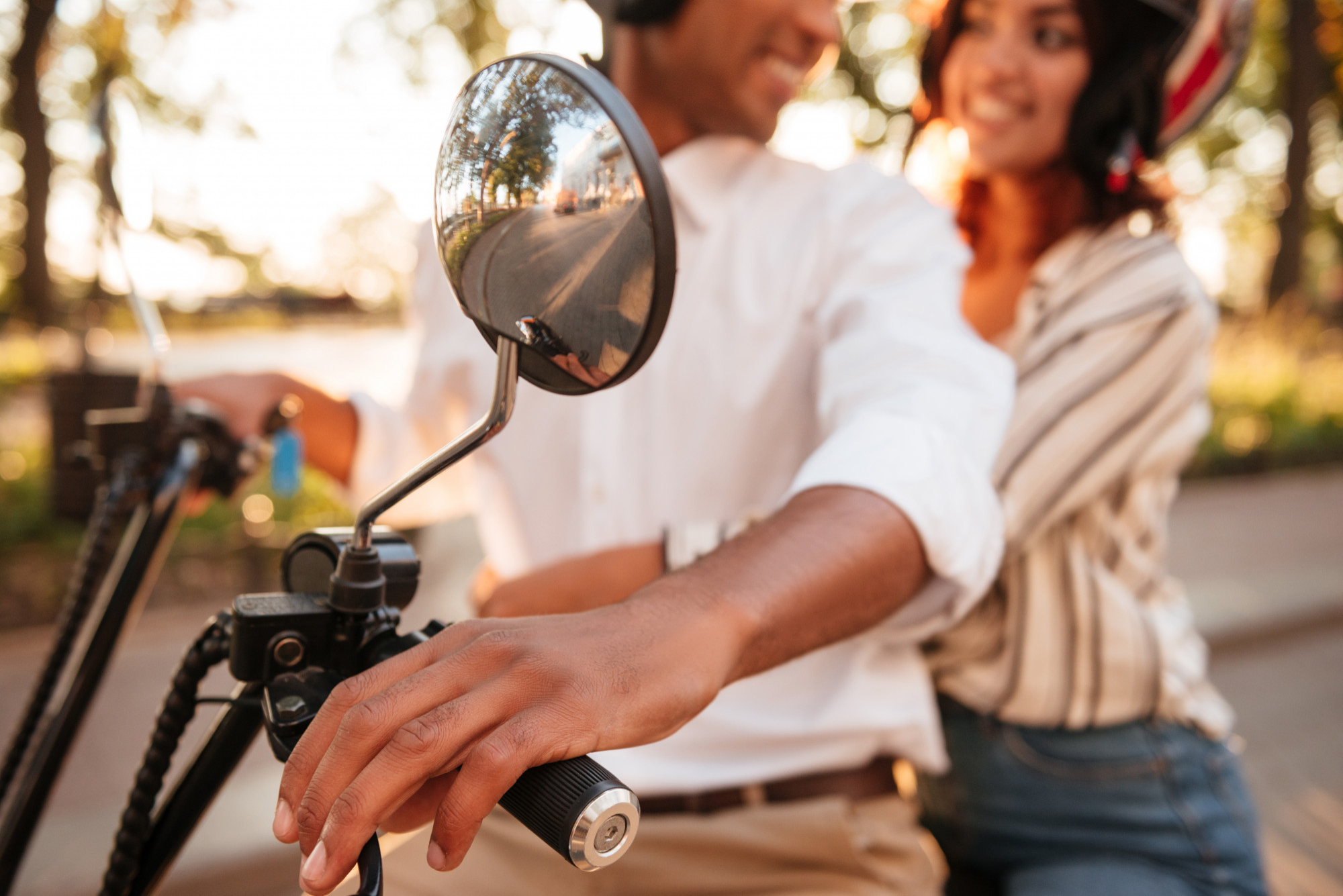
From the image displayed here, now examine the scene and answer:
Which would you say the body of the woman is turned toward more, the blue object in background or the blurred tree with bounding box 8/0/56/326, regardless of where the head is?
the blue object in background

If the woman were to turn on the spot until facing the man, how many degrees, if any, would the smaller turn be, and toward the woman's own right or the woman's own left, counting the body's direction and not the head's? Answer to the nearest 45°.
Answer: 0° — they already face them

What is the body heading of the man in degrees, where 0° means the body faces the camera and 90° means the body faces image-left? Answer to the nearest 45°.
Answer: approximately 45°

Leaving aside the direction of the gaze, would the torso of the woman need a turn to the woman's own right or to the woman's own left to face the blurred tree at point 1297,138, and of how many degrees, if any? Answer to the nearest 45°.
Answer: approximately 135° to the woman's own right

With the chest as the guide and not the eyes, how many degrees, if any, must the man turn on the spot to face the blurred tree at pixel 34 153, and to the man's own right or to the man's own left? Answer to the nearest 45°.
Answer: approximately 90° to the man's own right

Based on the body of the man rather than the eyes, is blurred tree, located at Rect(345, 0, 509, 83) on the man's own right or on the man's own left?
on the man's own right

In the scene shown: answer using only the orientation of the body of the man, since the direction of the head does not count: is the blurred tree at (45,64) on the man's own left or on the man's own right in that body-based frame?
on the man's own right

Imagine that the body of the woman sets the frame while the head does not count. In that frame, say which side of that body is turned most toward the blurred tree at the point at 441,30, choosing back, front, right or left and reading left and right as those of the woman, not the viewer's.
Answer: right

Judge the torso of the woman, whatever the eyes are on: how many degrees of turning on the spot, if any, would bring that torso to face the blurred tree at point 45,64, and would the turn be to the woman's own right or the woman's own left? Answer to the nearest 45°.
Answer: approximately 90° to the woman's own right

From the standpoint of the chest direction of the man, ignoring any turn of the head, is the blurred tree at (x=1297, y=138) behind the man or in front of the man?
behind
